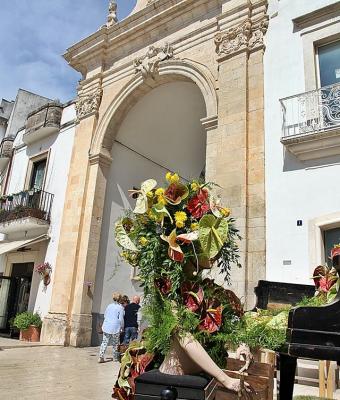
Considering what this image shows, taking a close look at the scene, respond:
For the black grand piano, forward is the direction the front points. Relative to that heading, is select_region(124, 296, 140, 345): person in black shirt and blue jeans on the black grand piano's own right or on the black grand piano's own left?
on the black grand piano's own right

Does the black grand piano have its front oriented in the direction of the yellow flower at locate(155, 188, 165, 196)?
yes

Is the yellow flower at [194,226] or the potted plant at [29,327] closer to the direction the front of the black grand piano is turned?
the yellow flower

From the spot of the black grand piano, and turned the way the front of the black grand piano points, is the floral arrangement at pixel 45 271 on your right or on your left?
on your right

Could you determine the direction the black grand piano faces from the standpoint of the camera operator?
facing to the left of the viewer
